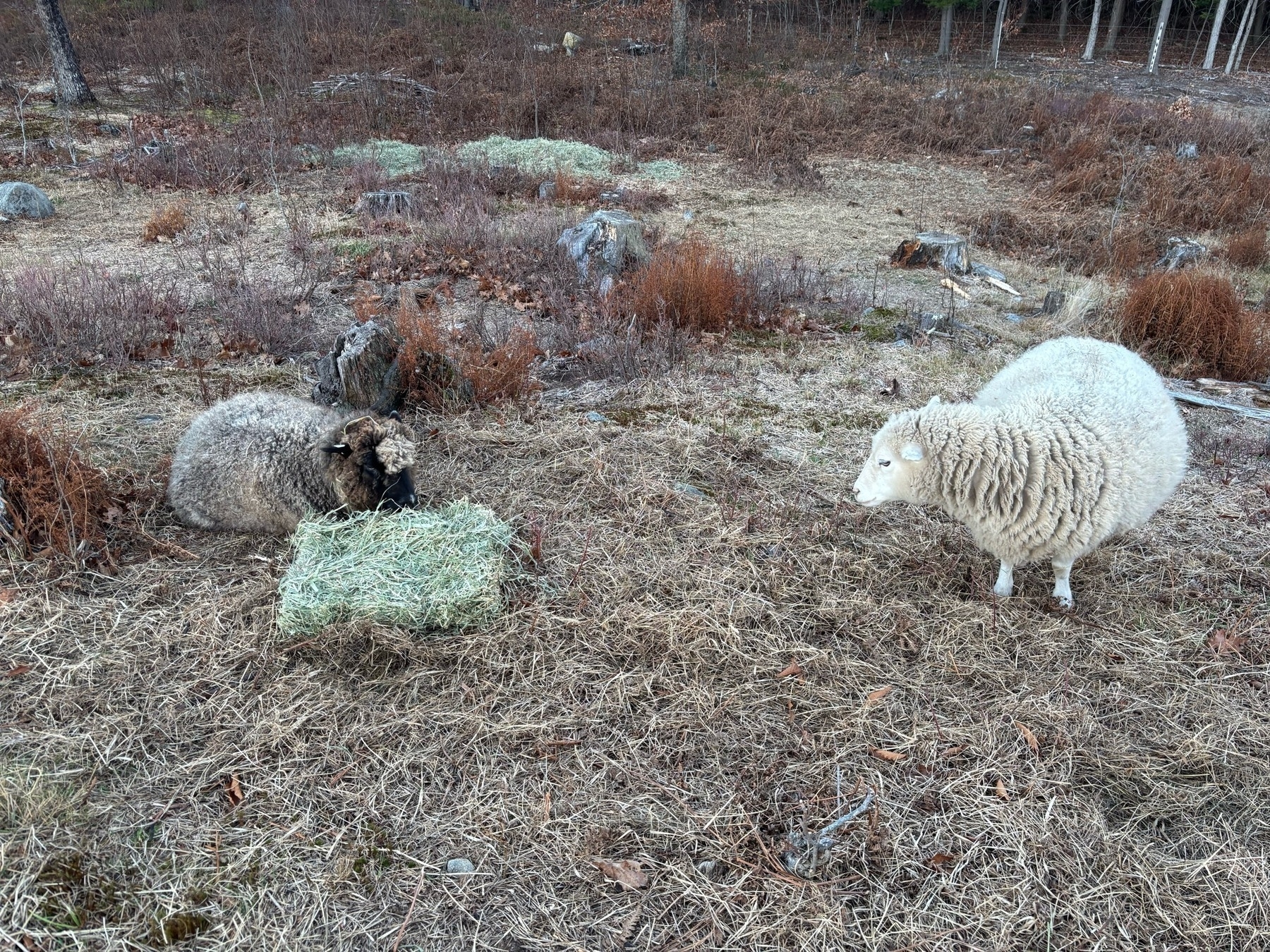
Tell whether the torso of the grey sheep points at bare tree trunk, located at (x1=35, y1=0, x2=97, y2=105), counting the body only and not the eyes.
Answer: no

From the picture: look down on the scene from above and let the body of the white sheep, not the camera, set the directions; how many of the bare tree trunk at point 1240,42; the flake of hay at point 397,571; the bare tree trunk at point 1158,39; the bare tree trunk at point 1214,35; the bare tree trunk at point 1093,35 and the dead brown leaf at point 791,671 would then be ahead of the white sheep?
2

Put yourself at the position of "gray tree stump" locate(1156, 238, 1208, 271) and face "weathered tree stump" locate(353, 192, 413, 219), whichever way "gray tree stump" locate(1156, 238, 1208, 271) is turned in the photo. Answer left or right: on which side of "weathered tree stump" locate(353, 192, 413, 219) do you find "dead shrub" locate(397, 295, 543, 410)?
left

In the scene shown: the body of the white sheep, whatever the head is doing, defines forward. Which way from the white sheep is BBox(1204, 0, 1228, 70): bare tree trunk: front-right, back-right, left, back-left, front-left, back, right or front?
back-right

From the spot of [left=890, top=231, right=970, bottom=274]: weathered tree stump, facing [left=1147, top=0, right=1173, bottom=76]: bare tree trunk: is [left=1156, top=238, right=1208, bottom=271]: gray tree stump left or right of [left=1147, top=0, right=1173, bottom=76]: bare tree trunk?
right

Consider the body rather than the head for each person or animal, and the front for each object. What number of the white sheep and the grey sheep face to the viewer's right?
1

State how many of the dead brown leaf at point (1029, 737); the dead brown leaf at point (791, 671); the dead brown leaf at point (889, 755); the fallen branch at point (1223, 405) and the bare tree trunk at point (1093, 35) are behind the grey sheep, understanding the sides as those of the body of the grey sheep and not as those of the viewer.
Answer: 0

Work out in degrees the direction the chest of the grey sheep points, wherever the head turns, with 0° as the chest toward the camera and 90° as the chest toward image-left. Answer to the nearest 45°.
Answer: approximately 270°

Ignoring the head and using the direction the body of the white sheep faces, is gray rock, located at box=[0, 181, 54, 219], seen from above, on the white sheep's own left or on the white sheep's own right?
on the white sheep's own right

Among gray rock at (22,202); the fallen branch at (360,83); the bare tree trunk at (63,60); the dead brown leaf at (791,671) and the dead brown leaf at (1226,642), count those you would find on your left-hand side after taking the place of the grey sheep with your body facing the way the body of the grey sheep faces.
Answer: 3

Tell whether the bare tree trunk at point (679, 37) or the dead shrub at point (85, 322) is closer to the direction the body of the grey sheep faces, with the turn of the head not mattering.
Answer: the bare tree trunk

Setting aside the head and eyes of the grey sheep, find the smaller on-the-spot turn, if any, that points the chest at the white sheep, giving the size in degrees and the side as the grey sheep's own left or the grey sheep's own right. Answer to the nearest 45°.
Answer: approximately 45° to the grey sheep's own right

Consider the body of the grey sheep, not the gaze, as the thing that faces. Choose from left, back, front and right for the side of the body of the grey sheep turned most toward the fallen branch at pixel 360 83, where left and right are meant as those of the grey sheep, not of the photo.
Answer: left

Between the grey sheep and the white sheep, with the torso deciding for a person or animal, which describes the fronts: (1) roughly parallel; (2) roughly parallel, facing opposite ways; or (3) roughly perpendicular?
roughly parallel, facing opposite ways

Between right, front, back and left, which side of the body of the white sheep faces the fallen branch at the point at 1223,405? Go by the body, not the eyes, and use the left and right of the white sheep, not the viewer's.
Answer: back

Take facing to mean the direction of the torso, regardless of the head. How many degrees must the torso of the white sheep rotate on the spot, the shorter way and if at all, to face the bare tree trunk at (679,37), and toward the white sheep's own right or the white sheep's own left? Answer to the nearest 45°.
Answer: approximately 90° to the white sheep's own right

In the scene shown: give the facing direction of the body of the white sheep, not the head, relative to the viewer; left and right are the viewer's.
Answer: facing the viewer and to the left of the viewer

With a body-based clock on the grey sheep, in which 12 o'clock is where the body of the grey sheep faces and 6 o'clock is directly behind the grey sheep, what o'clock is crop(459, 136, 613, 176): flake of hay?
The flake of hay is roughly at 10 o'clock from the grey sheep.

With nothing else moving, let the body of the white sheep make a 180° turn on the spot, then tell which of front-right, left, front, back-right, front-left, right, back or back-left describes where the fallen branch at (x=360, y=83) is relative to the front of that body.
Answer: left

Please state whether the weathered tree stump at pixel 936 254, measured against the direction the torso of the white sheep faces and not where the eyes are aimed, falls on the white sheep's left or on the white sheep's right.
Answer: on the white sheep's right
